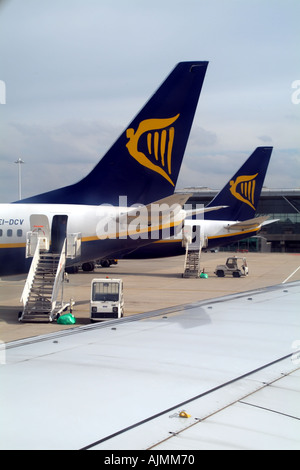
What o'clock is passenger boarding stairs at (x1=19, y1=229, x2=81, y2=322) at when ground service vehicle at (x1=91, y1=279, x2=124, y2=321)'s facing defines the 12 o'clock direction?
The passenger boarding stairs is roughly at 4 o'clock from the ground service vehicle.

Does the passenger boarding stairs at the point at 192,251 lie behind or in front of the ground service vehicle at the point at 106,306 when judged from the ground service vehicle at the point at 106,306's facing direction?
behind

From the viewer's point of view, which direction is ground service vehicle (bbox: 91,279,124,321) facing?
toward the camera

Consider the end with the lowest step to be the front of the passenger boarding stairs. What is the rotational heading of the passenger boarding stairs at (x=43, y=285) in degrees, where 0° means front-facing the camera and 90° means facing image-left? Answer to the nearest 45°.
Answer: approximately 0°

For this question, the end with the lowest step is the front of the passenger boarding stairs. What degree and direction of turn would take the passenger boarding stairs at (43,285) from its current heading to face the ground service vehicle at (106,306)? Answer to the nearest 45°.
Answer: approximately 45° to its left

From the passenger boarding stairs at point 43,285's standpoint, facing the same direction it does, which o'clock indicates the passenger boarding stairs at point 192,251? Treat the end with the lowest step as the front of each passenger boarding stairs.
the passenger boarding stairs at point 192,251 is roughly at 7 o'clock from the passenger boarding stairs at point 43,285.

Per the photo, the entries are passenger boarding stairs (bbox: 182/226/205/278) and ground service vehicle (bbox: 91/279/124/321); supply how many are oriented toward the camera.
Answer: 2

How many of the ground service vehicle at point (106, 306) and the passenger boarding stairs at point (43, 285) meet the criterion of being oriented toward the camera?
2

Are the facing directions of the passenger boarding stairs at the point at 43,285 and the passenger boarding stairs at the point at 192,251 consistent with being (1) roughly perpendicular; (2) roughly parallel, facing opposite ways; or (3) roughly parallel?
roughly parallel

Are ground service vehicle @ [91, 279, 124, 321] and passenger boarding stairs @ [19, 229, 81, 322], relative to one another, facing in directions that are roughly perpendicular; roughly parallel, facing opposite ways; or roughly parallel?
roughly parallel

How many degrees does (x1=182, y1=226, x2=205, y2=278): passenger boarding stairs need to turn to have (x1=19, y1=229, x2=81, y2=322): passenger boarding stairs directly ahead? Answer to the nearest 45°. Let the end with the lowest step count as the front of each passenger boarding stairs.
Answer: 0° — it already faces it
